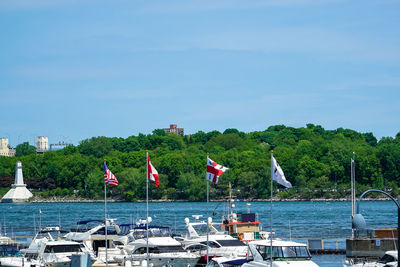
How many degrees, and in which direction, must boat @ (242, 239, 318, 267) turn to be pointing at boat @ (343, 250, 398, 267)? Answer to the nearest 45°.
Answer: approximately 90° to its left

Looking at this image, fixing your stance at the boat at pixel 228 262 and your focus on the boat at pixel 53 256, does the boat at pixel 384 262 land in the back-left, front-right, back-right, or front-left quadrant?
back-right
